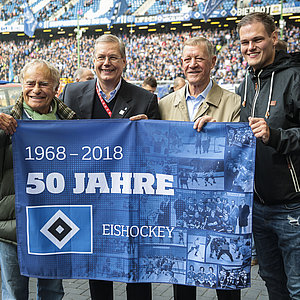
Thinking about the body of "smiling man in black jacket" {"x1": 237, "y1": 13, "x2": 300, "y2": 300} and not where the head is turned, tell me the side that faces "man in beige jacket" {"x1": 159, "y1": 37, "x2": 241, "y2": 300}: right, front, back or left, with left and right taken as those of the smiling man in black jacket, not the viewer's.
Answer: right

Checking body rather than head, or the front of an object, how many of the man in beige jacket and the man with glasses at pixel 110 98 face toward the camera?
2

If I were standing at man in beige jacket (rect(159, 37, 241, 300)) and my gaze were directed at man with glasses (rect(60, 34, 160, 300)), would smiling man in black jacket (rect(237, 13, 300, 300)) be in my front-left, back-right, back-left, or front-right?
back-left

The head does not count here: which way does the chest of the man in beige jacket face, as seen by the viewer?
toward the camera

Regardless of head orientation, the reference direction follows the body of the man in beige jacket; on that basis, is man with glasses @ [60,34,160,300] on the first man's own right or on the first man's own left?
on the first man's own right

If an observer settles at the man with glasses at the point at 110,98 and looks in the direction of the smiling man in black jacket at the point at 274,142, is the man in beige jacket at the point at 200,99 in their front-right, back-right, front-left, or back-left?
front-left

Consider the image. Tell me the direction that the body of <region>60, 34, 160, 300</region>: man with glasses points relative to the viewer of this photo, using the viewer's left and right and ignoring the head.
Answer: facing the viewer

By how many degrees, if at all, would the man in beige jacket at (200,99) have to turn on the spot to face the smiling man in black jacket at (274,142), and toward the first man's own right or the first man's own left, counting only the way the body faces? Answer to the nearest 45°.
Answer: approximately 45° to the first man's own left

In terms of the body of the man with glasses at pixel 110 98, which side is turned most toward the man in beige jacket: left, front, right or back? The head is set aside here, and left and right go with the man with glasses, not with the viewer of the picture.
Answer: left

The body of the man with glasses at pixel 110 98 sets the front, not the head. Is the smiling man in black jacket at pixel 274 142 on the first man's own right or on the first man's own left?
on the first man's own left

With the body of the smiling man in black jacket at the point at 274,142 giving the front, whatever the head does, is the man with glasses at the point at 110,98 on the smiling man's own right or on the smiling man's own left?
on the smiling man's own right
